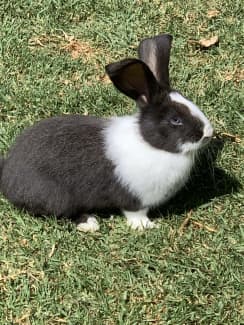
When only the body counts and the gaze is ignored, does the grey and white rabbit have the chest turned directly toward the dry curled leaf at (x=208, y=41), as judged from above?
no

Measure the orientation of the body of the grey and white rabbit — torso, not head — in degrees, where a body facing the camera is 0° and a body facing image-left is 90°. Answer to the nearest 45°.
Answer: approximately 270°

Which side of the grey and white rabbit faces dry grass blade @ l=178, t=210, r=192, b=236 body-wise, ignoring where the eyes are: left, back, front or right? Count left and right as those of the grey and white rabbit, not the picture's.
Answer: front

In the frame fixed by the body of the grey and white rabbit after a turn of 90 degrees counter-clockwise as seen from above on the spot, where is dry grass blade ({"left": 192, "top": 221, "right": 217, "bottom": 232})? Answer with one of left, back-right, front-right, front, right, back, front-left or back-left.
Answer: right
